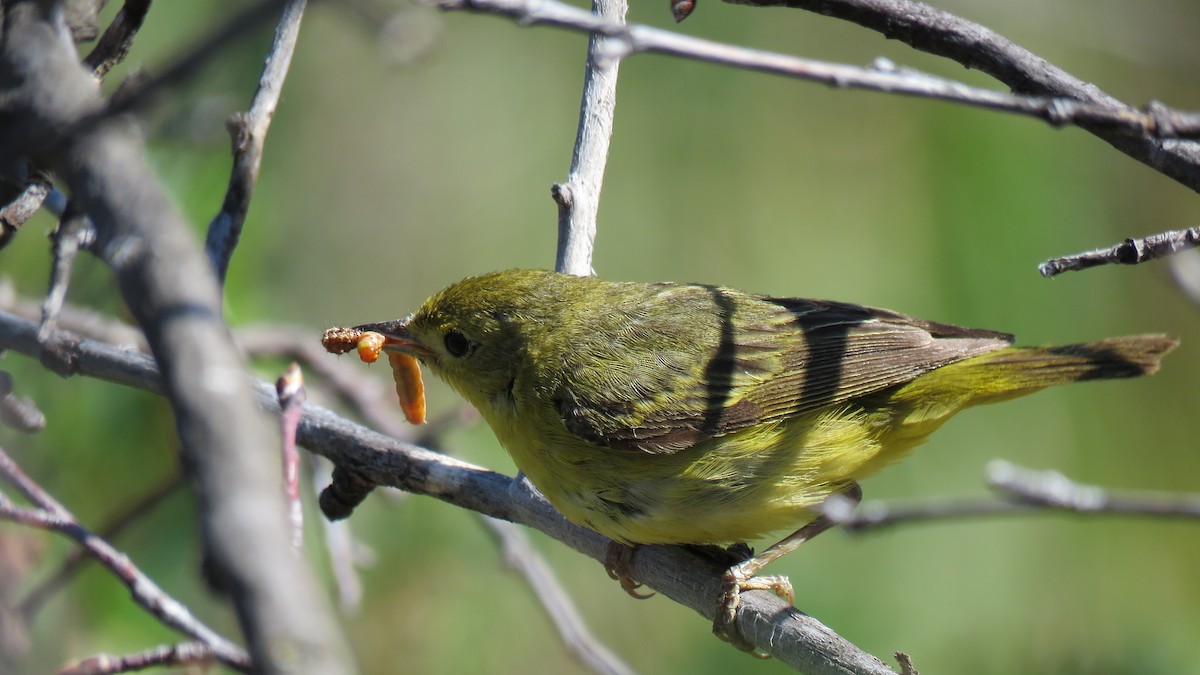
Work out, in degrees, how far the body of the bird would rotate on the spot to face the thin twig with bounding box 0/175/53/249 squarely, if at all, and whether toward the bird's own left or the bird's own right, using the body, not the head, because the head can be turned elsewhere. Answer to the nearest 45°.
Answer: approximately 45° to the bird's own left

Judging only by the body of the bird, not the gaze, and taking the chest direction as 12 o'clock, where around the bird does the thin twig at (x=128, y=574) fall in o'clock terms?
The thin twig is roughly at 10 o'clock from the bird.

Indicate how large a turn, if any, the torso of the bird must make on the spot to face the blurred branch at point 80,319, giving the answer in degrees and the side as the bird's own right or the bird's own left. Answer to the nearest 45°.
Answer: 0° — it already faces it

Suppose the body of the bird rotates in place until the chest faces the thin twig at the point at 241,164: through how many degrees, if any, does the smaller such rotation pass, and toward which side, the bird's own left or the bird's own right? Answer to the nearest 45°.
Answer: approximately 45° to the bird's own left

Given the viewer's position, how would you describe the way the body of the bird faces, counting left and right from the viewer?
facing to the left of the viewer
